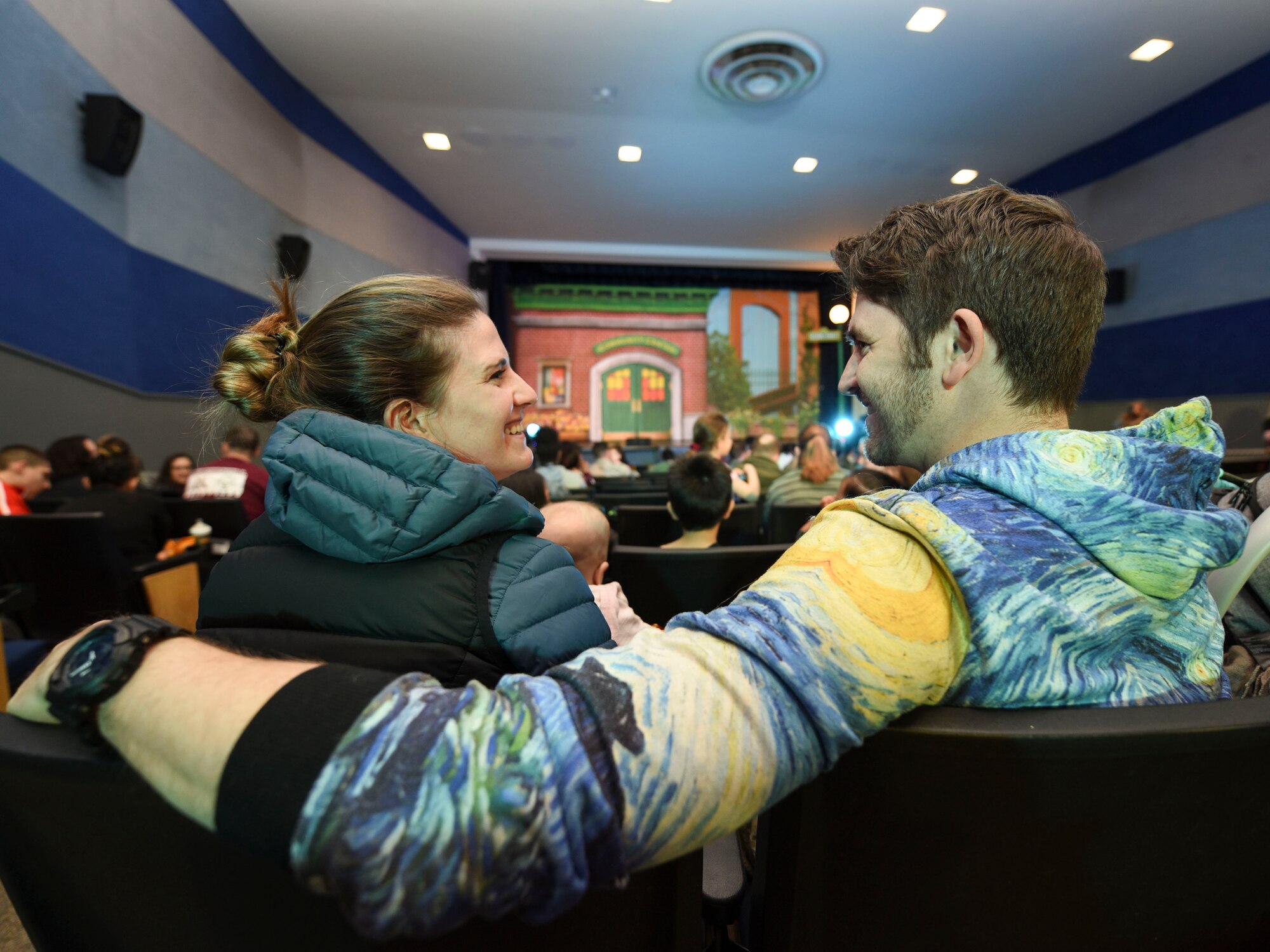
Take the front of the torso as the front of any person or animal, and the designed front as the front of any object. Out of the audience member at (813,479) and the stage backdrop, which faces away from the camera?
the audience member

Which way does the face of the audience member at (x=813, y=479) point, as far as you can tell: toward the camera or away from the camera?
away from the camera

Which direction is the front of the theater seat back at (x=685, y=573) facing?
away from the camera

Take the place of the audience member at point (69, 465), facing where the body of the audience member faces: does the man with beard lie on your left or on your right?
on your right

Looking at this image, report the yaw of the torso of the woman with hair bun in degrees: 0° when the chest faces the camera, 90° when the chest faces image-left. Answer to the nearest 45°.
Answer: approximately 225°

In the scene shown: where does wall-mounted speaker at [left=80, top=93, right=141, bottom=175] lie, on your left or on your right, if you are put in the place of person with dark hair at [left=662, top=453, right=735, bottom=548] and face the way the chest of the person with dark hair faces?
on your left

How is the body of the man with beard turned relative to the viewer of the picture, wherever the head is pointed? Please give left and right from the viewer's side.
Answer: facing away from the viewer and to the left of the viewer

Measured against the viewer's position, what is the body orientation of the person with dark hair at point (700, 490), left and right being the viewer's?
facing away from the viewer

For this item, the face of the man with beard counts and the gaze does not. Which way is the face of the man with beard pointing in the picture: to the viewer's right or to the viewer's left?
to the viewer's left

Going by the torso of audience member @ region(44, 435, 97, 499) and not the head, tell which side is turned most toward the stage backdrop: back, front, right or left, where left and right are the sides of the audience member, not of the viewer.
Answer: front

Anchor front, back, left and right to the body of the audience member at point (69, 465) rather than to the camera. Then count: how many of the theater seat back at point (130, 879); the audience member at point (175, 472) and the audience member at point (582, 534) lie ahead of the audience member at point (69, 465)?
1

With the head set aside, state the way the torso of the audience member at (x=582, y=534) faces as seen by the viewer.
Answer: away from the camera

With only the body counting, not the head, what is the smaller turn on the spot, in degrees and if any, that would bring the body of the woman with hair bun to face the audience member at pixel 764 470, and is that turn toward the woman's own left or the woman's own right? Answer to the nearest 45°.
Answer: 0° — they already face them

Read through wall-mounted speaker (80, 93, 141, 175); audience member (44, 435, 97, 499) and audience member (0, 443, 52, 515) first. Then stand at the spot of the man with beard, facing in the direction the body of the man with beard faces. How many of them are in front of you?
3

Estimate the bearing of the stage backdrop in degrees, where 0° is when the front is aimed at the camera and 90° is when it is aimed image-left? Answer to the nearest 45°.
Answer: approximately 0°

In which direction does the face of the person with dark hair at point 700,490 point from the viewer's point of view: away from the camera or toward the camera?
away from the camera

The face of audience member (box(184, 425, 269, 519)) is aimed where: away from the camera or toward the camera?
away from the camera

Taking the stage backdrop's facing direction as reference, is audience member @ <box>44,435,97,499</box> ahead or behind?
ahead

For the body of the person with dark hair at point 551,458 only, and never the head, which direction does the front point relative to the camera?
away from the camera
